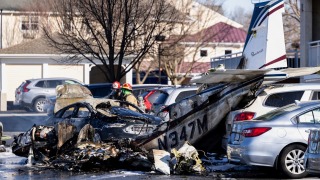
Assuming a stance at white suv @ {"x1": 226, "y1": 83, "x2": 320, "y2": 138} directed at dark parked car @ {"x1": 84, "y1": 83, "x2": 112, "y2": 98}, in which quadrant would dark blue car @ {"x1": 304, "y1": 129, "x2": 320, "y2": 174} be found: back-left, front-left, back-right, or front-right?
back-left

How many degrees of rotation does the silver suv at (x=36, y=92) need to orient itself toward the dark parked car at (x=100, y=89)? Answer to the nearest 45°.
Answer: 0° — it already faces it

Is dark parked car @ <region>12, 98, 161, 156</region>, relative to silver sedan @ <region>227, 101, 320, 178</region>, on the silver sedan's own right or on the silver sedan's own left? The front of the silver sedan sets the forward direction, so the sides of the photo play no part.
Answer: on the silver sedan's own left

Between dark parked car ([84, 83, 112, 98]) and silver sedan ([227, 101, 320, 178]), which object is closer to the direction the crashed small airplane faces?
the dark parked car

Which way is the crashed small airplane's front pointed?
to the viewer's left

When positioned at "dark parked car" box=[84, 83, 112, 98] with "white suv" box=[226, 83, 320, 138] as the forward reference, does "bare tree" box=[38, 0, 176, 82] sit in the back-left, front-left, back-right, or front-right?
back-left

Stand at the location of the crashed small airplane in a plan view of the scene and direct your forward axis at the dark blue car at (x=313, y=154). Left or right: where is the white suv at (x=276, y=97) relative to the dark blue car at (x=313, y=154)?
left

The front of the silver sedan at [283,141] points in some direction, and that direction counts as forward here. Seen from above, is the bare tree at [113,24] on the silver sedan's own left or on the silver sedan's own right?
on the silver sedan's own left

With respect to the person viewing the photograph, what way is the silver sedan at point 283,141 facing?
facing away from the viewer and to the right of the viewer

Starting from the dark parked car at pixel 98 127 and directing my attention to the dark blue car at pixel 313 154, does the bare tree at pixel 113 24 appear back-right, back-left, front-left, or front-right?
back-left
